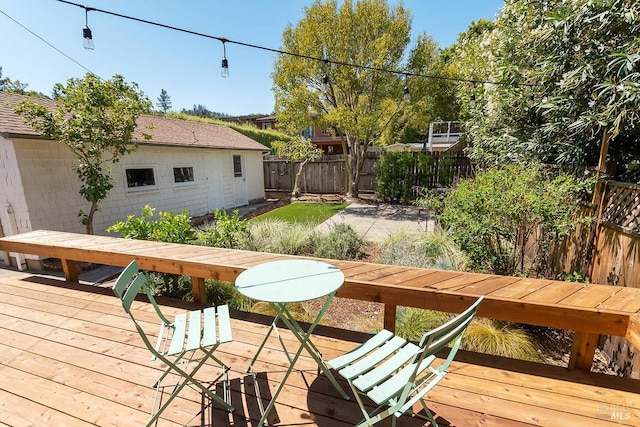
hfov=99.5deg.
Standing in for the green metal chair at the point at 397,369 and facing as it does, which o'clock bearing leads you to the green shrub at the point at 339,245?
The green shrub is roughly at 1 o'clock from the green metal chair.

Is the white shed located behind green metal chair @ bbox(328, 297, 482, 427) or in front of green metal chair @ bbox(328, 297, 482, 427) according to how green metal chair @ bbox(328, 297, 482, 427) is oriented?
in front

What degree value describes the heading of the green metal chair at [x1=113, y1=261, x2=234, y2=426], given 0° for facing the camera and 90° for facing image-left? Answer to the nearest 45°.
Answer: approximately 270°

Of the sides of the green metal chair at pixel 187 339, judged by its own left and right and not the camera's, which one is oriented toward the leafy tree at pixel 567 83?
front

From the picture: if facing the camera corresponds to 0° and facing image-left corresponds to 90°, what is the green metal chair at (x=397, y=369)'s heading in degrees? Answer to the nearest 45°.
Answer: approximately 135°

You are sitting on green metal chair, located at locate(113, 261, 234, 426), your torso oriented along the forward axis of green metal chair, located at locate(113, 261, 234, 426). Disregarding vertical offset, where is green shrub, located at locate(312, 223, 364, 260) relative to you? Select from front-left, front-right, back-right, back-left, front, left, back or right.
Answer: front-left

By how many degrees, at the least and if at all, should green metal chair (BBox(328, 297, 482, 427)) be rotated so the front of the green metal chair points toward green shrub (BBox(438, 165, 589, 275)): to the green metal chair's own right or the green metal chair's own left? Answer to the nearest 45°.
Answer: approximately 90° to the green metal chair's own right

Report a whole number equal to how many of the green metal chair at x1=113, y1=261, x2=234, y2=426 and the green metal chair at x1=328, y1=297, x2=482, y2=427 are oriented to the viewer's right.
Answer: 1

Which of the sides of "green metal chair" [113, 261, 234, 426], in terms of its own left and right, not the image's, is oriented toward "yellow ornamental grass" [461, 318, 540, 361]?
front

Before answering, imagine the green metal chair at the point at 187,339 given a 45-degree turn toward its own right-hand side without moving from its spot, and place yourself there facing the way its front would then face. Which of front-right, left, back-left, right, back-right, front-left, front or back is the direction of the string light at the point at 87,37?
back-left

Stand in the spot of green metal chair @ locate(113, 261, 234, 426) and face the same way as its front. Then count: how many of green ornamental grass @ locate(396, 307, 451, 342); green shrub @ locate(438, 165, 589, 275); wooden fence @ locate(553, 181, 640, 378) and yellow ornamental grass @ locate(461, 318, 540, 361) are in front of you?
4

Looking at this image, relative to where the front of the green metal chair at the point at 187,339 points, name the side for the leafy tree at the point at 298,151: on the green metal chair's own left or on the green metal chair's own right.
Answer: on the green metal chair's own left

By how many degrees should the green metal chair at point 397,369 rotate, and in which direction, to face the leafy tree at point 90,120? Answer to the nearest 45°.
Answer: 0° — it already faces it
